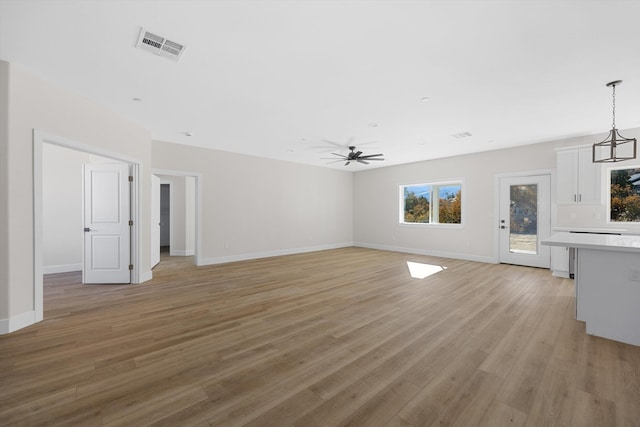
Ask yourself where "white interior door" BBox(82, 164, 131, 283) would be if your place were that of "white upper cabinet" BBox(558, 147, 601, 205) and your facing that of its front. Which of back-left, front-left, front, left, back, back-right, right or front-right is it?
front-right

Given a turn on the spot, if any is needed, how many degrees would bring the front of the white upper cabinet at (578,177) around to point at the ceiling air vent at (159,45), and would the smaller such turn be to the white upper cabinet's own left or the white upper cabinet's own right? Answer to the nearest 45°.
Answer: approximately 45° to the white upper cabinet's own right

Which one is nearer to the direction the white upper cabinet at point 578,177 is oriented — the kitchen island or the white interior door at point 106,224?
the kitchen island

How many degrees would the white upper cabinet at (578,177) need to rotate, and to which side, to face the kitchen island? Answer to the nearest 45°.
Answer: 0° — it already faces it

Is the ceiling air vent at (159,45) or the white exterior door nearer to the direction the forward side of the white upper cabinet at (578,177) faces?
the ceiling air vent

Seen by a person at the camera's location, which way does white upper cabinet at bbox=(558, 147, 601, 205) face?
facing the viewer

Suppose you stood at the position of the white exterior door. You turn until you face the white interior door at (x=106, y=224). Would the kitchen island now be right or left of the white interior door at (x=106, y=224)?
left

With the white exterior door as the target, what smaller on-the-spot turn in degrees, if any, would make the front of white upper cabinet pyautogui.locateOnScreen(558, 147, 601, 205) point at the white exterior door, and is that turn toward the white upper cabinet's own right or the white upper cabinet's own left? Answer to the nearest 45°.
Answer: approximately 135° to the white upper cabinet's own right
